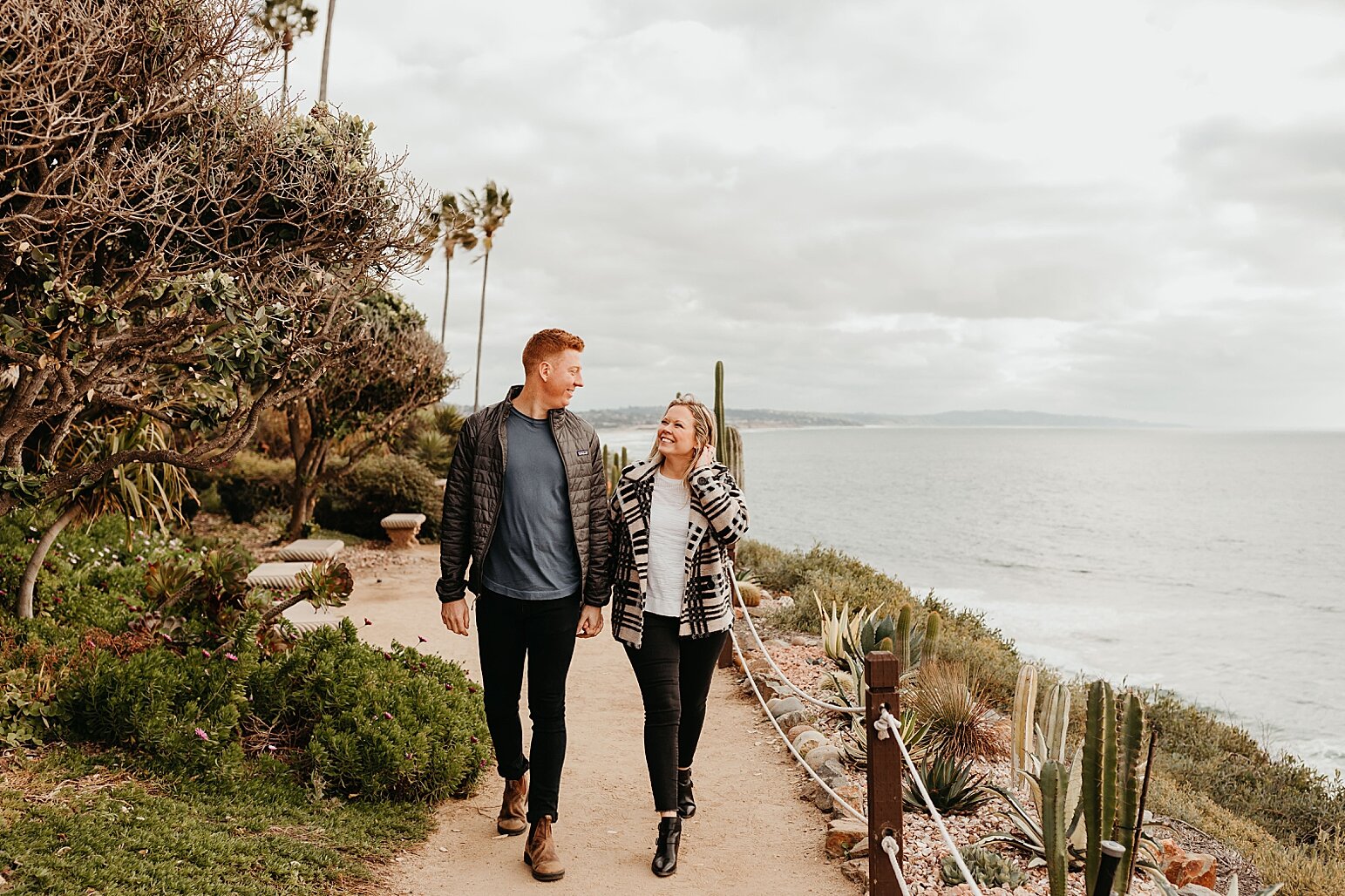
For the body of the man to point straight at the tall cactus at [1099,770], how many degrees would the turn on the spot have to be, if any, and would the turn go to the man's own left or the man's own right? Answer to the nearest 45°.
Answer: approximately 90° to the man's own left

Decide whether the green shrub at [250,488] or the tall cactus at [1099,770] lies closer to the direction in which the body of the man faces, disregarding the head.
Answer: the tall cactus

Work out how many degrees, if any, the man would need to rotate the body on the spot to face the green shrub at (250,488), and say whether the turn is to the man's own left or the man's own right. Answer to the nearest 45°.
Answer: approximately 180°

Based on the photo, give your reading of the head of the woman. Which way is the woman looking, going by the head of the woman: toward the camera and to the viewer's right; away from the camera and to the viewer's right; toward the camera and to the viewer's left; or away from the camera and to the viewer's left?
toward the camera and to the viewer's left

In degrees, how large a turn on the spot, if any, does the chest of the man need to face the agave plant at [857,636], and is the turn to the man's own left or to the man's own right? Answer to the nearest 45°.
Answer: approximately 135° to the man's own left

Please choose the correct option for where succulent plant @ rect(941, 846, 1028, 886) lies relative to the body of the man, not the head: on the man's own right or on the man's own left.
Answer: on the man's own left

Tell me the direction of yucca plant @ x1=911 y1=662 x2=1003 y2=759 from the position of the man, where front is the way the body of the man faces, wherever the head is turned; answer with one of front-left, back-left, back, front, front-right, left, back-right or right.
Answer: back-left

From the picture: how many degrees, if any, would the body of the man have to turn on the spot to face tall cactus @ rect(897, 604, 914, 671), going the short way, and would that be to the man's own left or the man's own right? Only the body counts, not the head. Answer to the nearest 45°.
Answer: approximately 135° to the man's own left

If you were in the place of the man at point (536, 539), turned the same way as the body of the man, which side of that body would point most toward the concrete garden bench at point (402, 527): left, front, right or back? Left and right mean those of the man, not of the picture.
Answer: back

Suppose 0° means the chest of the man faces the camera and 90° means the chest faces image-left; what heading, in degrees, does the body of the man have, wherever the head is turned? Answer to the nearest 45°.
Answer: approximately 0°
